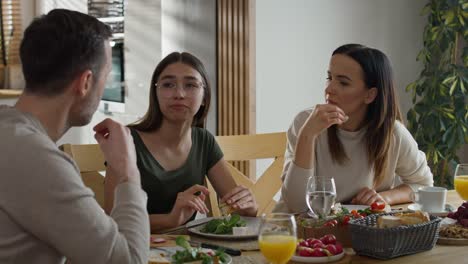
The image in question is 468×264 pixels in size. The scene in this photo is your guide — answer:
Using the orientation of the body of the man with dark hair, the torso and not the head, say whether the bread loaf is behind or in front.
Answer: in front

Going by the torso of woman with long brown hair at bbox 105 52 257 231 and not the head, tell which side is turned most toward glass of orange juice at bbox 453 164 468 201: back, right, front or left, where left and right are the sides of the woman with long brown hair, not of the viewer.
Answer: left

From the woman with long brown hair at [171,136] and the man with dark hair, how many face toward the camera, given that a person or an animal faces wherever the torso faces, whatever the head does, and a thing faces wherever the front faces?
1

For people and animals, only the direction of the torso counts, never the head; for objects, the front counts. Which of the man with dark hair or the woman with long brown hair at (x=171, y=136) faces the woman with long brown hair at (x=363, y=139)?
the man with dark hair

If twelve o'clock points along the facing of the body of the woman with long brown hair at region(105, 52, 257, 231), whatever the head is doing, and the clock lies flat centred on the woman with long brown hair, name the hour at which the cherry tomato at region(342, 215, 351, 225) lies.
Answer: The cherry tomato is roughly at 11 o'clock from the woman with long brown hair.

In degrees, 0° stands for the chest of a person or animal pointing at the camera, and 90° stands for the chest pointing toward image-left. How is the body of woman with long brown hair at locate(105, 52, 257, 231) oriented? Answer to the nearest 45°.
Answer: approximately 0°

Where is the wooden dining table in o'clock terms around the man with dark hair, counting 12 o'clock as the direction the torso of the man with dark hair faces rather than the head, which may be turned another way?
The wooden dining table is roughly at 1 o'clock from the man with dark hair.

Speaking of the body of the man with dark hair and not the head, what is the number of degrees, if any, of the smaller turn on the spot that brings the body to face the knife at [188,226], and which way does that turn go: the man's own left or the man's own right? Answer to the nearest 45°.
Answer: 0° — they already face it

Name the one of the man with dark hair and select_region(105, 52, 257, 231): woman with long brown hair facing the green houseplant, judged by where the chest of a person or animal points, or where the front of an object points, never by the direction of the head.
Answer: the man with dark hair

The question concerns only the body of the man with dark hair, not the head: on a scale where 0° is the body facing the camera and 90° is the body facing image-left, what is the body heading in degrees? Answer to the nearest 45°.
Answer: approximately 225°

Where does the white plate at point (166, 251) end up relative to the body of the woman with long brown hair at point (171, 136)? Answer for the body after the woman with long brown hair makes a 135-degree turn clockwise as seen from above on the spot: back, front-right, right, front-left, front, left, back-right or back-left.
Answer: back-left

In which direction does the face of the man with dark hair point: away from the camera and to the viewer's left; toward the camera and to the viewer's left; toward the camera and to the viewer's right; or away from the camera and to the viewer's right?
away from the camera and to the viewer's right
